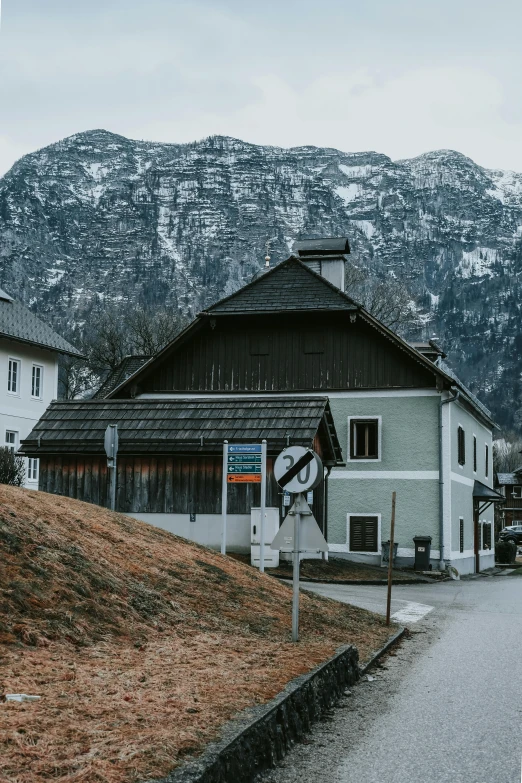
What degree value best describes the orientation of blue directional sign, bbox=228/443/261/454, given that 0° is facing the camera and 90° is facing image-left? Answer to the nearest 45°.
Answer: approximately 0°

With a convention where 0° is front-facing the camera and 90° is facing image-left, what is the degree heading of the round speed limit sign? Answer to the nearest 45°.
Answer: approximately 0°

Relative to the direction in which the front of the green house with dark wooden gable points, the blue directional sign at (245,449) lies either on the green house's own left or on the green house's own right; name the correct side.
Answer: on the green house's own right

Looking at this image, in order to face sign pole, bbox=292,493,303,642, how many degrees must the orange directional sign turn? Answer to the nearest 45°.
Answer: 0° — it already faces it

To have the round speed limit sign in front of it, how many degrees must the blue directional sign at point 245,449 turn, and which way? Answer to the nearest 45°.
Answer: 0° — it already faces it

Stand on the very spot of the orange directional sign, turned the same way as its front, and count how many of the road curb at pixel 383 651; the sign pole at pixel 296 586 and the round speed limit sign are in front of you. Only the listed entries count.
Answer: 3
